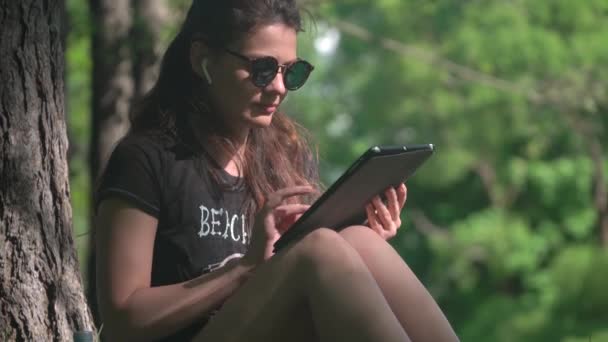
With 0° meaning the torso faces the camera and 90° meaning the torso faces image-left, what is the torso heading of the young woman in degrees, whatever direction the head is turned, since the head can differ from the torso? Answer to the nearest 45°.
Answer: approximately 315°

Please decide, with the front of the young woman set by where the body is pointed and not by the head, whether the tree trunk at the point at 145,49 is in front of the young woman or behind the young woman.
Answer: behind

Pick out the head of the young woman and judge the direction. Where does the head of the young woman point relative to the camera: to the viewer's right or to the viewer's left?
to the viewer's right

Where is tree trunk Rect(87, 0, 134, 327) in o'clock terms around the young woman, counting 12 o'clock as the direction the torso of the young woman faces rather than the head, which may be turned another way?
The tree trunk is roughly at 7 o'clock from the young woman.

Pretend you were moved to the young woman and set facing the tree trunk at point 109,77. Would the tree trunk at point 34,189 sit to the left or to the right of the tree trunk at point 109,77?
left
